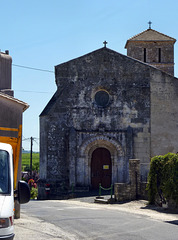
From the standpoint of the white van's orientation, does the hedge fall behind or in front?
behind

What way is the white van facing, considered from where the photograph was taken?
facing the viewer

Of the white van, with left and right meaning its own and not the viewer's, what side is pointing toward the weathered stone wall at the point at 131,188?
back
